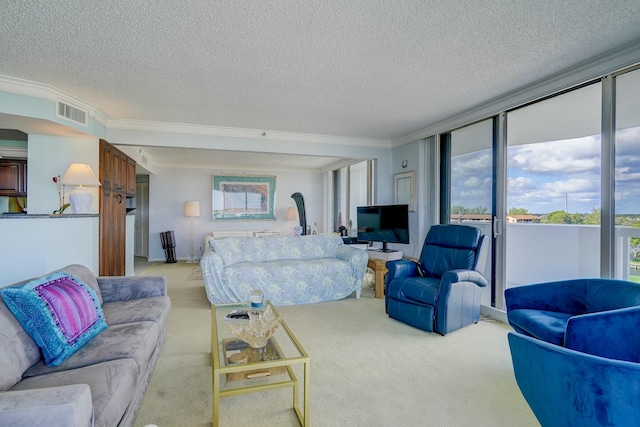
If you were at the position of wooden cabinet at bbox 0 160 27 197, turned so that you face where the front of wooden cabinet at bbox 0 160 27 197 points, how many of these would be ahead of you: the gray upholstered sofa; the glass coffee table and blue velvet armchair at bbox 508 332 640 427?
3

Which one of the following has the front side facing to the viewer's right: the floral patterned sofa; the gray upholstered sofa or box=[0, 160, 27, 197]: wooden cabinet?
the gray upholstered sofa

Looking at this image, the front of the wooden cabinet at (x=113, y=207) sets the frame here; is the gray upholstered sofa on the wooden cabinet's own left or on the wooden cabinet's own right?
on the wooden cabinet's own right

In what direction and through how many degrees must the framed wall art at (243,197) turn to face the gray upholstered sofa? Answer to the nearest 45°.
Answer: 0° — it already faces it

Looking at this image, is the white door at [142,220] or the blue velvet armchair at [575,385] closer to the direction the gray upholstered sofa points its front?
the blue velvet armchair

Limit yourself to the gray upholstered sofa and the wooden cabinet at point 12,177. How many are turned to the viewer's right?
1

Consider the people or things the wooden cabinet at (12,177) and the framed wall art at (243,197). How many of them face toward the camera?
2

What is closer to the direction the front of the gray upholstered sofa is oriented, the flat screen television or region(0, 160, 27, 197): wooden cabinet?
the flat screen television

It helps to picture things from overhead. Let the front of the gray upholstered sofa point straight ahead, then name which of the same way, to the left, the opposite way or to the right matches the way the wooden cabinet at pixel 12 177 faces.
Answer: to the right

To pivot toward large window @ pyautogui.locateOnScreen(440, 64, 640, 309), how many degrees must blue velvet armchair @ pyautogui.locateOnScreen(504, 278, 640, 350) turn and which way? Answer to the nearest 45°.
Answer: approximately 135° to its right
